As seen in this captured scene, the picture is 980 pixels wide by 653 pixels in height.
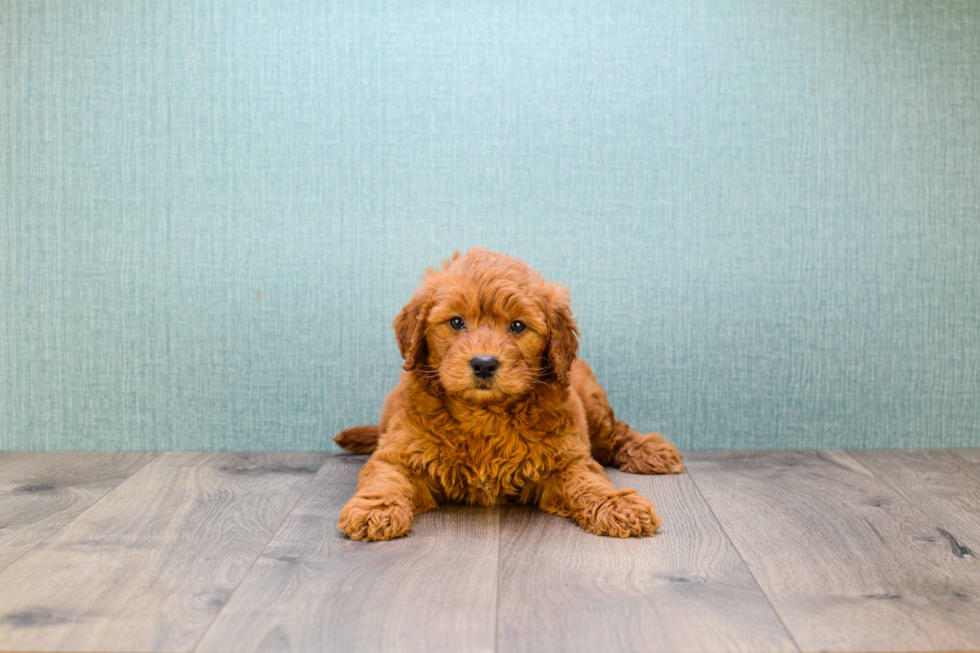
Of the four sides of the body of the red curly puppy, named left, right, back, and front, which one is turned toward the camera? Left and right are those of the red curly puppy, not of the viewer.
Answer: front
